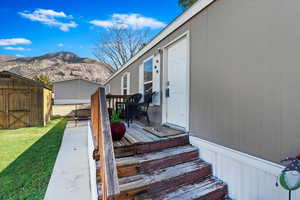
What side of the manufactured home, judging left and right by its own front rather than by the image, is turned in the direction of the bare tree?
right

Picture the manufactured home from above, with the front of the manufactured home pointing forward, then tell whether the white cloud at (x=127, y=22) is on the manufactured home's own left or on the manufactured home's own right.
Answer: on the manufactured home's own right

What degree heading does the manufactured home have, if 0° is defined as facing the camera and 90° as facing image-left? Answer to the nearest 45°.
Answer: approximately 45°

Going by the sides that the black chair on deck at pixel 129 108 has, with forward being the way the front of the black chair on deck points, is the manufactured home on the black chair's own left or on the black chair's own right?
on the black chair's own left

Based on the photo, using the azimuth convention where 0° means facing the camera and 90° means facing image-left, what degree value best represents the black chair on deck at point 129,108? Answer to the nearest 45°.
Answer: approximately 45°

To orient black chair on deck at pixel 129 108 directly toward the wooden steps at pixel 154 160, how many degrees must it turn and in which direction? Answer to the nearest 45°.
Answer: approximately 45° to its left

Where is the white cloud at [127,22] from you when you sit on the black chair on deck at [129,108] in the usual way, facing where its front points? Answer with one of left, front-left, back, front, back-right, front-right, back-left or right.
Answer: back-right
